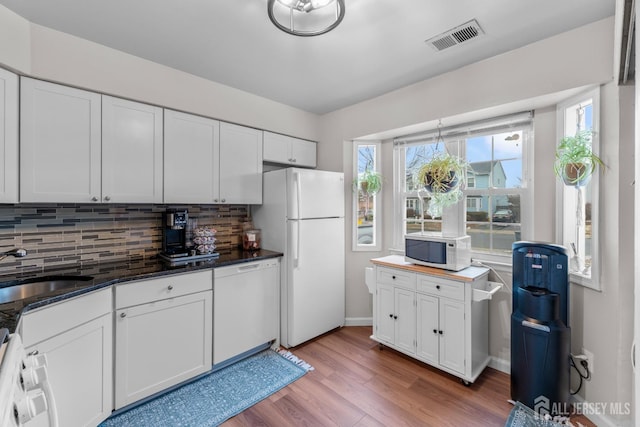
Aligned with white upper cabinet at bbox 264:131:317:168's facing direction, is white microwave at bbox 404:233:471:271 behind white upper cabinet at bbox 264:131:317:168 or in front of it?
in front

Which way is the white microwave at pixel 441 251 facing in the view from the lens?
facing the viewer and to the left of the viewer

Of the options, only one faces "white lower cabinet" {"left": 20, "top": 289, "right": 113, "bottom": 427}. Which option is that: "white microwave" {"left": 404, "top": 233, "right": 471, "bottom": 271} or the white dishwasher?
the white microwave

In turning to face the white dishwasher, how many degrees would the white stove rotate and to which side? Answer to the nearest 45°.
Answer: approximately 45° to its left

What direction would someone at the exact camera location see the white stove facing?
facing to the right of the viewer

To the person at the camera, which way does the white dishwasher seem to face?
facing the viewer and to the right of the viewer

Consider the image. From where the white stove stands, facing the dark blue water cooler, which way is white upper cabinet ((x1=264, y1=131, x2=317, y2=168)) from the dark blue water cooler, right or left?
left

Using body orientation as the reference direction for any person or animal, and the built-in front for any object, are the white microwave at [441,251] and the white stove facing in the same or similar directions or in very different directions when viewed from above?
very different directions

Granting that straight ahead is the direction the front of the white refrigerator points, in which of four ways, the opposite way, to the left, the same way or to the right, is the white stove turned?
to the left

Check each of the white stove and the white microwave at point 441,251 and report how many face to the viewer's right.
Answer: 1

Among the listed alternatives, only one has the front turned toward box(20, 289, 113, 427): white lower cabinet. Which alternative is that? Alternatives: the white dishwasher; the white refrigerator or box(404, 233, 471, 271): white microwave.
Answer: the white microwave

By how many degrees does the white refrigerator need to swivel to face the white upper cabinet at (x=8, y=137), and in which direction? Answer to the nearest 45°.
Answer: approximately 90° to its right
